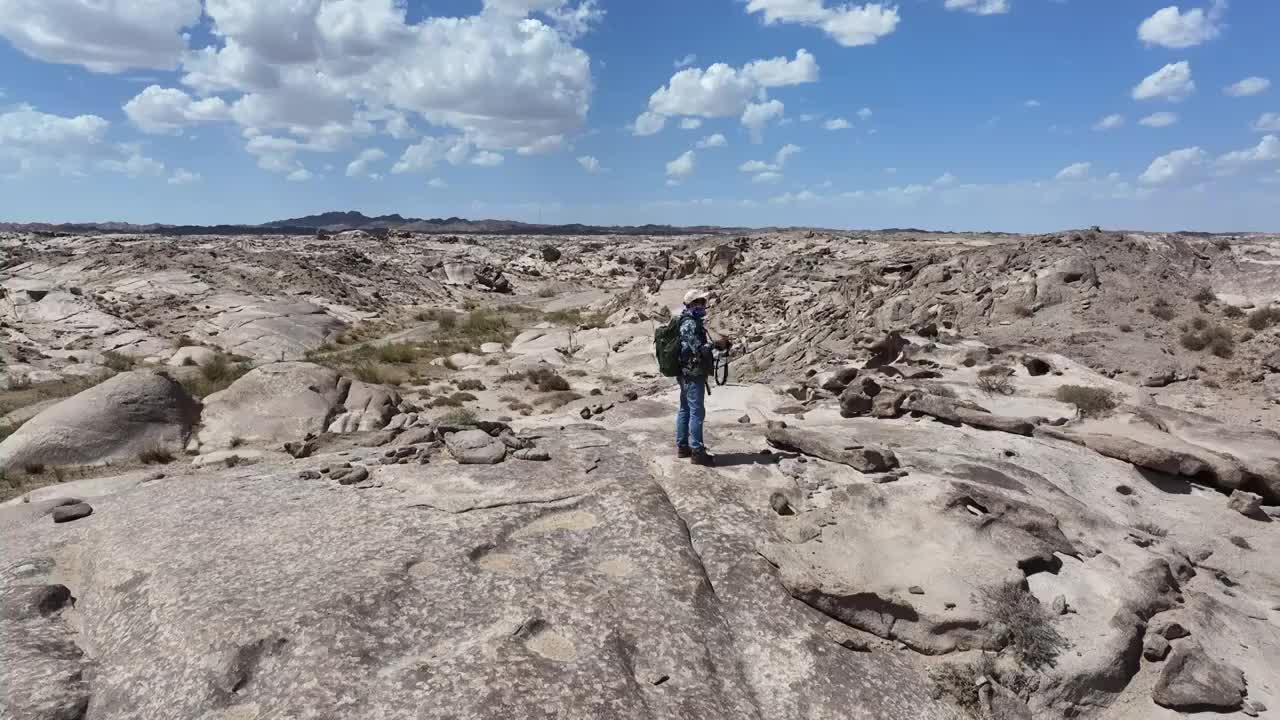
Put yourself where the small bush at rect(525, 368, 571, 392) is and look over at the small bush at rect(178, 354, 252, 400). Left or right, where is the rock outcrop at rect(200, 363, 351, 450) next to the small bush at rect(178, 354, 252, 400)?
left

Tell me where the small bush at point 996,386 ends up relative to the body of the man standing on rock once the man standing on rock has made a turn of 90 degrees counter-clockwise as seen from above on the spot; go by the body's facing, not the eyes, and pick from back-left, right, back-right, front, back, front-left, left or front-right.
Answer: front-right

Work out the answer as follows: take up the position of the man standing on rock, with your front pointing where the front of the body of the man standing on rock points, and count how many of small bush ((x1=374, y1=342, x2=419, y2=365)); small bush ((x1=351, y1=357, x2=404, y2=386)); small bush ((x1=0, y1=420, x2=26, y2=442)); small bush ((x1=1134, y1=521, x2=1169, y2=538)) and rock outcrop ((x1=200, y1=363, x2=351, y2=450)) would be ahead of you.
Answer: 1

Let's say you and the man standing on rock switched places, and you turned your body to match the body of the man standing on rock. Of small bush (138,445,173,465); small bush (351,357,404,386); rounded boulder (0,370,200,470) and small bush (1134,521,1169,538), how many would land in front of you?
1

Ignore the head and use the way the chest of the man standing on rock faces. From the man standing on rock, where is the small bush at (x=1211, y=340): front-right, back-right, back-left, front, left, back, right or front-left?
front-left

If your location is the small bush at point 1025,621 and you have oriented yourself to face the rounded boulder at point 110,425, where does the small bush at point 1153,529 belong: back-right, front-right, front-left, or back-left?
back-right

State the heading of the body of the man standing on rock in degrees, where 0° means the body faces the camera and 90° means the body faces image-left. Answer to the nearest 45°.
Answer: approximately 270°

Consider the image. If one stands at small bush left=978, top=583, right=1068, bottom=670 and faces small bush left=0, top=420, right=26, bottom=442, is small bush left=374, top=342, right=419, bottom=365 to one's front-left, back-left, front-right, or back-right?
front-right

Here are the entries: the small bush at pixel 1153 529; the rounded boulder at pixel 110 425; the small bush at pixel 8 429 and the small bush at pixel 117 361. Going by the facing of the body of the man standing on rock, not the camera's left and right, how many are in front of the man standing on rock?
1

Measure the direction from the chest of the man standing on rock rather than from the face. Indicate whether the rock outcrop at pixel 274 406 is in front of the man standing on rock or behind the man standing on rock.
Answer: behind

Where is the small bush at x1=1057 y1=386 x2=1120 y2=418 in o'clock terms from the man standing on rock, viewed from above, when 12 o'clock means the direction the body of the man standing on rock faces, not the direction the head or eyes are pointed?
The small bush is roughly at 11 o'clock from the man standing on rock.

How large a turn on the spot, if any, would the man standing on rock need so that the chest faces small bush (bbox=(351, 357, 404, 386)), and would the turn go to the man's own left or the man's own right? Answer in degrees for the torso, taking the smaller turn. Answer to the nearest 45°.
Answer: approximately 135° to the man's own left

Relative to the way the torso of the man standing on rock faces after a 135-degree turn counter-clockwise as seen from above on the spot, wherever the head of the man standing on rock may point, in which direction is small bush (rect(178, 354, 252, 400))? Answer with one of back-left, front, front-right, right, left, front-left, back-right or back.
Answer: front

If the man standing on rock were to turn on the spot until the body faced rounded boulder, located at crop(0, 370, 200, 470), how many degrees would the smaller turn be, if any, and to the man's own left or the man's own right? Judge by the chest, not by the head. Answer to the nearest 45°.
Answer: approximately 180°

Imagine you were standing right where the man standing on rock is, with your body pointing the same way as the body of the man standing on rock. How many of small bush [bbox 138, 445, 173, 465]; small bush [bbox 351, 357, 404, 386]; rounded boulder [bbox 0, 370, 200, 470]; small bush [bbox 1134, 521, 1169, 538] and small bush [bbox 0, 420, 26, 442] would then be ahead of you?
1

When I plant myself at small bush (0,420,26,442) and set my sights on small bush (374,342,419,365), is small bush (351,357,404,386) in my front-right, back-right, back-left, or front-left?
front-right

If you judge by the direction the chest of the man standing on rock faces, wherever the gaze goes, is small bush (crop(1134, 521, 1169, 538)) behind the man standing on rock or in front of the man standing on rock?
in front

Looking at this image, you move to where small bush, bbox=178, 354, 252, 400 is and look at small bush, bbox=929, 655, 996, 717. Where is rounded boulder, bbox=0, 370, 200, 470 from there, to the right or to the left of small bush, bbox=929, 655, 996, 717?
right

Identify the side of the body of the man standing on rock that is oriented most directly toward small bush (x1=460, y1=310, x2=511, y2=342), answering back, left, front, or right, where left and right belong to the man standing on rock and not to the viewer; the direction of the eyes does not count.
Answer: left
